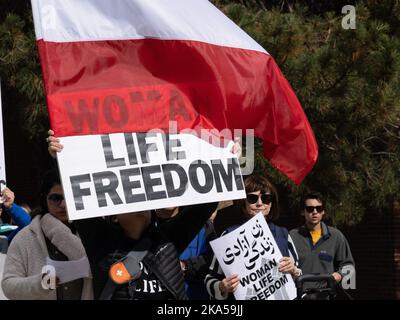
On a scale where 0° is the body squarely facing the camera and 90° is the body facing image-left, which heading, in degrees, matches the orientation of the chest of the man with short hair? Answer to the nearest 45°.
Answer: approximately 0°

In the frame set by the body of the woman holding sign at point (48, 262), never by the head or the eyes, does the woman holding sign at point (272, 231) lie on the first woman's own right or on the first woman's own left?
on the first woman's own left

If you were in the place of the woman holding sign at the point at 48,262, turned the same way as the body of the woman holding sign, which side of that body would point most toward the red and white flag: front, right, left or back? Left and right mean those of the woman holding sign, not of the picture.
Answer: left

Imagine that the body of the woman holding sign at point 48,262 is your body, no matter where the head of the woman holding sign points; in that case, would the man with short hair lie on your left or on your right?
on your left

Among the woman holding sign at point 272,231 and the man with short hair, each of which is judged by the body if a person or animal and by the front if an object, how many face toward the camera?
2
